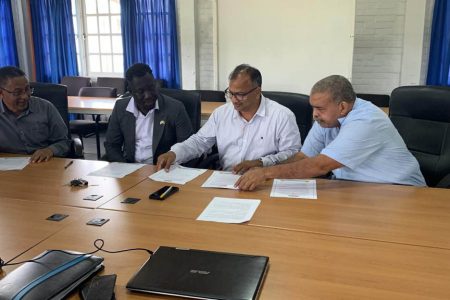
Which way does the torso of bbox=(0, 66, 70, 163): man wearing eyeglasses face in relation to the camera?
toward the camera

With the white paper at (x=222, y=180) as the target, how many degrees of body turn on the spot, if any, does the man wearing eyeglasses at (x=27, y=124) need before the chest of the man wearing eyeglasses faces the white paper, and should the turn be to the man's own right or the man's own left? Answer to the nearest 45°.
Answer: approximately 45° to the man's own left

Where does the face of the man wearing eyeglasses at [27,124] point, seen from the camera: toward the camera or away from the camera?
toward the camera

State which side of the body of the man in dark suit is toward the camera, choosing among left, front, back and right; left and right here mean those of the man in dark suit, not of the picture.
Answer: front

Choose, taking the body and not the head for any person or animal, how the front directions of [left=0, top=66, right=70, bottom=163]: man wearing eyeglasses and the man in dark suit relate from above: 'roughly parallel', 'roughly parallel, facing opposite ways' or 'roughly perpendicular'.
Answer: roughly parallel

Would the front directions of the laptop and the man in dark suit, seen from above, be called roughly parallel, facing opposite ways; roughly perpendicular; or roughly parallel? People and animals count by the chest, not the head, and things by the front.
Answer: roughly parallel

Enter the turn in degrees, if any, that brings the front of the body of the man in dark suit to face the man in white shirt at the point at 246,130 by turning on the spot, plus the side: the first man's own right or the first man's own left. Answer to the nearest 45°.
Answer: approximately 45° to the first man's own left

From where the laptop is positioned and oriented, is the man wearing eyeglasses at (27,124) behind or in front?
behind

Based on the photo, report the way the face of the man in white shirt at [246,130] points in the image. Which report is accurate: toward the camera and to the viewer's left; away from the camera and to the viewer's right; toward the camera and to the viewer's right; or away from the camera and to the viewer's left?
toward the camera and to the viewer's left

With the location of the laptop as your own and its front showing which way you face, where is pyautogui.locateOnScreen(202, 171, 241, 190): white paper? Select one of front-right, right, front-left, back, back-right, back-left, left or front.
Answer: back
